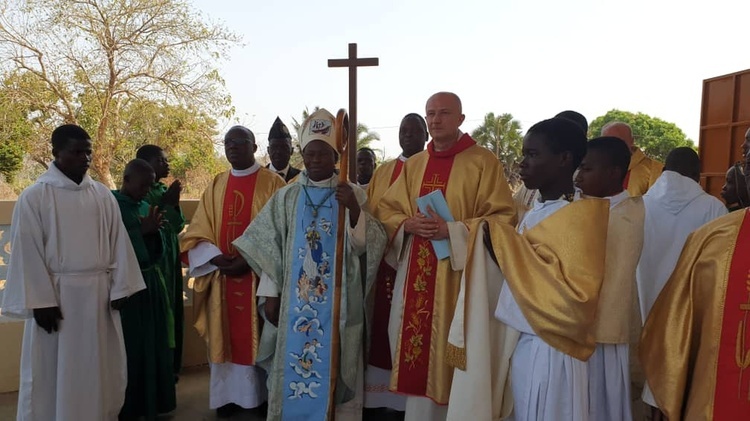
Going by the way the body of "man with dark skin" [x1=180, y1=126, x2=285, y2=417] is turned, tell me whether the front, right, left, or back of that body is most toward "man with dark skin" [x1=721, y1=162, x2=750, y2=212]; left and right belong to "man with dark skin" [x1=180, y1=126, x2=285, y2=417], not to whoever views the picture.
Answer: left

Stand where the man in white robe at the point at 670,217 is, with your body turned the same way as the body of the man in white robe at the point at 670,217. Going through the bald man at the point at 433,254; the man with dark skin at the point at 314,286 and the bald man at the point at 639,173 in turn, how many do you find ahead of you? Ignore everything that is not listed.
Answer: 1

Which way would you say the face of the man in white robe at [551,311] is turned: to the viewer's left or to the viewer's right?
to the viewer's left

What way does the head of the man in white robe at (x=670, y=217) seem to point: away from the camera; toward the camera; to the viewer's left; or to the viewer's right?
away from the camera

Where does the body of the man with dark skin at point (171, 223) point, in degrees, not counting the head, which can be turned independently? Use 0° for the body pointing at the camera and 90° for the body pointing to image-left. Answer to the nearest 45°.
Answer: approximately 270°

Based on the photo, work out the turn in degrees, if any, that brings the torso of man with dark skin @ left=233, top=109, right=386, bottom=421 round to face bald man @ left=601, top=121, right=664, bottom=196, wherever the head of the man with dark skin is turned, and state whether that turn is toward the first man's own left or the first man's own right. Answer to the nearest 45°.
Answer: approximately 90° to the first man's own left

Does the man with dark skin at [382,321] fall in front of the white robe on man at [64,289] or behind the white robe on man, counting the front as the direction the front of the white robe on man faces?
in front

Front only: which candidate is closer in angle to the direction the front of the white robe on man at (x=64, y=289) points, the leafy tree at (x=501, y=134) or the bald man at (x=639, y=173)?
the bald man
